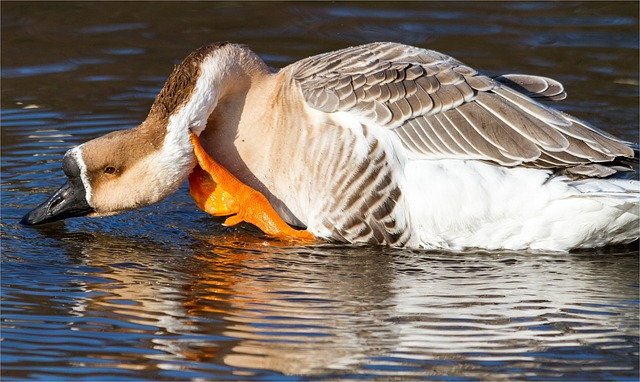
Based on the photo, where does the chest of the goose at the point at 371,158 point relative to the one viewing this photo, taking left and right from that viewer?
facing to the left of the viewer
